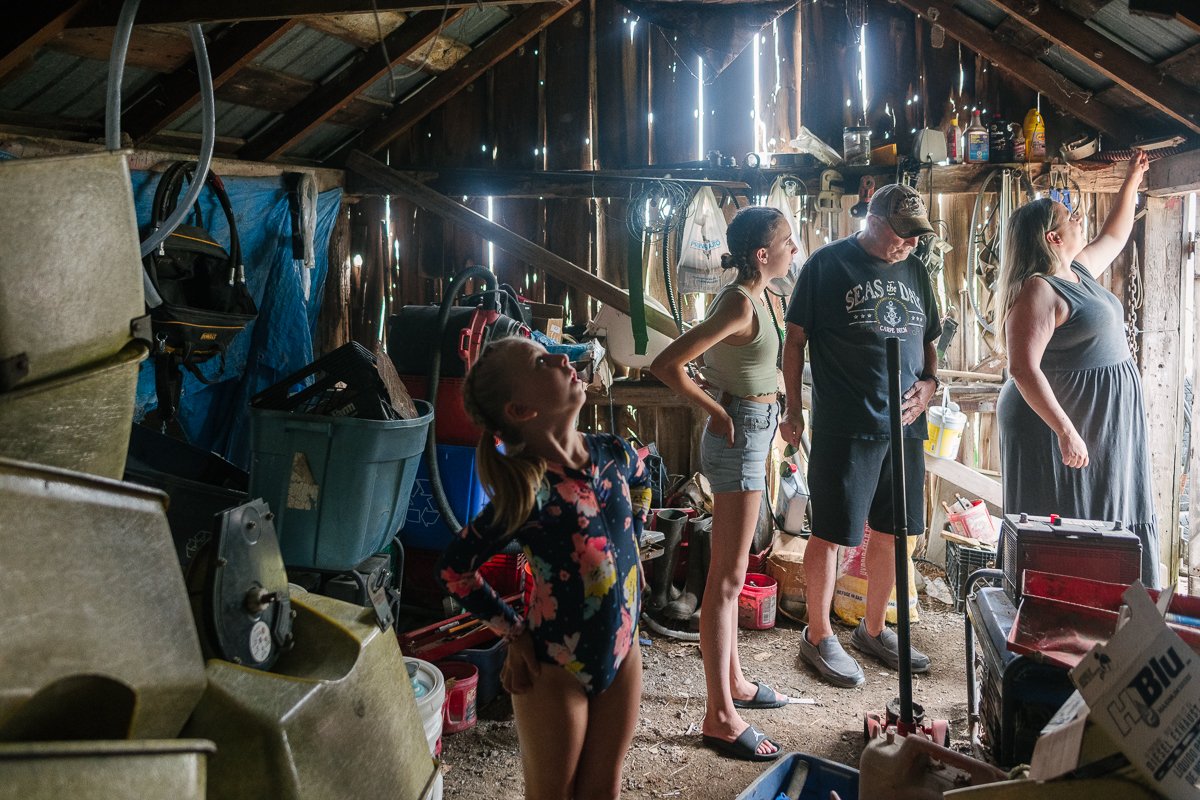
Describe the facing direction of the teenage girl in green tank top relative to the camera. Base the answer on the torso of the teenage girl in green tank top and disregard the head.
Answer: to the viewer's right

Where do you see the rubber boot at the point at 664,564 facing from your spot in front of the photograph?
facing the viewer and to the left of the viewer

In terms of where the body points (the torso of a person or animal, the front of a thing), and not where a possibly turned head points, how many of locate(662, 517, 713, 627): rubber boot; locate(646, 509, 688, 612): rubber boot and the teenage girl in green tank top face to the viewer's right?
1

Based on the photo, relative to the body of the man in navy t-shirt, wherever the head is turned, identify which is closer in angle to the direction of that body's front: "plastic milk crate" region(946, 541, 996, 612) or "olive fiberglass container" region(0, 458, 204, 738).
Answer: the olive fiberglass container

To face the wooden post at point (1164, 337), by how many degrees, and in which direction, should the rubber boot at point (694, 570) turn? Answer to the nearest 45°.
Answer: approximately 135° to its left

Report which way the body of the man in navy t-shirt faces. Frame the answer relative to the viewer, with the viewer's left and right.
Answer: facing the viewer and to the right of the viewer

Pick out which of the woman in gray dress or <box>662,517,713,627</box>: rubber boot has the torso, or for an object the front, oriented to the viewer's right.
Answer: the woman in gray dress

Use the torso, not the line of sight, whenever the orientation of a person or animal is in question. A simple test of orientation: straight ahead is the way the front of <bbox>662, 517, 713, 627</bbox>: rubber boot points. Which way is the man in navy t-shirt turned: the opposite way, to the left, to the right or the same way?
to the left

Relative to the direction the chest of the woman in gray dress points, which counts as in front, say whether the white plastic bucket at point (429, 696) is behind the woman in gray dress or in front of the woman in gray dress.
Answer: behind

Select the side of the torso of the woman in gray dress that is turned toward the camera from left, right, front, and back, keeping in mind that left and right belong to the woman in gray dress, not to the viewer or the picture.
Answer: right

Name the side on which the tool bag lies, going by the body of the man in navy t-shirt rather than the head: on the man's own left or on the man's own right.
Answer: on the man's own right

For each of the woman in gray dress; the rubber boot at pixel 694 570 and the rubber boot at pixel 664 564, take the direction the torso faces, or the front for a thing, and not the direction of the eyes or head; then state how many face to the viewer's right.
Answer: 1
